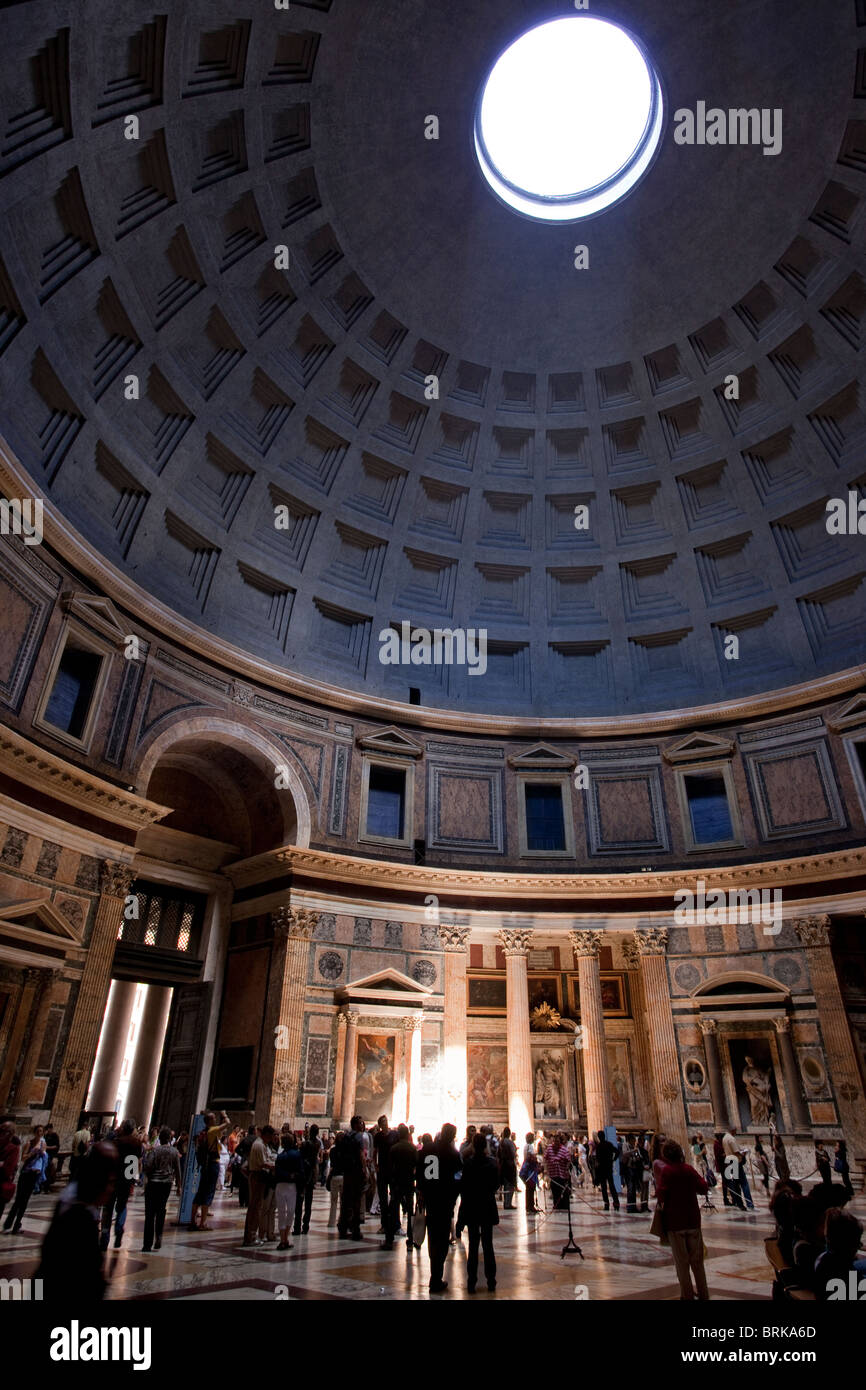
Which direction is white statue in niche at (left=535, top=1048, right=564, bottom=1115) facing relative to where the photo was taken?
toward the camera

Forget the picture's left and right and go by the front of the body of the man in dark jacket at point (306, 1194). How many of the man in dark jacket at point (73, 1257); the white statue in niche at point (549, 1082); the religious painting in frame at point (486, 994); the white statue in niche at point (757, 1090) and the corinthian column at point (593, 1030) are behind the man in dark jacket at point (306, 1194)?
1

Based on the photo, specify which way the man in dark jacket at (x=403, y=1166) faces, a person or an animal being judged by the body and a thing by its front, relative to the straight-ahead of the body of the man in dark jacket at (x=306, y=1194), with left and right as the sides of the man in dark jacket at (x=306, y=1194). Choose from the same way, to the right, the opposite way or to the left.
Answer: the same way

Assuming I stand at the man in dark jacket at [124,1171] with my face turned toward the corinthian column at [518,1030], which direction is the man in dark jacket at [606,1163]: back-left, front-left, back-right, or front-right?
front-right

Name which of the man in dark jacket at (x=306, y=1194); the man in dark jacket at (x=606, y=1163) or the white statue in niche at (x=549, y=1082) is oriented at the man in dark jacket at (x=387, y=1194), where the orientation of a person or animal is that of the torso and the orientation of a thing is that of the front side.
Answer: the white statue in niche

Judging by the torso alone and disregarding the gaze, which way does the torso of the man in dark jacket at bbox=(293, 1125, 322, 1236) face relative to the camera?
away from the camera

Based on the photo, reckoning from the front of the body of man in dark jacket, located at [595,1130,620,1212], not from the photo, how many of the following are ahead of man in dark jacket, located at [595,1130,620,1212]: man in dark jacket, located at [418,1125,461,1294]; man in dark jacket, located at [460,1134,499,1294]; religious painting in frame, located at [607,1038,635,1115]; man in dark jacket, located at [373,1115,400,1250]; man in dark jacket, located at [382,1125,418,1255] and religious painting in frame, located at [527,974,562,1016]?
2

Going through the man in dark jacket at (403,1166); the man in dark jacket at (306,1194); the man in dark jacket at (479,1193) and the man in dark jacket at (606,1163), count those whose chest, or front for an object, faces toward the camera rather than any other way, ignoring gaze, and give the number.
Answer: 0

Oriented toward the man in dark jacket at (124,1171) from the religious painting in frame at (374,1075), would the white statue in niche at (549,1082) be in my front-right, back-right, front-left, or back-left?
back-left

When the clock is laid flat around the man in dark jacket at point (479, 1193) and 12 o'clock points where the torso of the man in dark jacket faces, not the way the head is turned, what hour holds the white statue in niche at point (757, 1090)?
The white statue in niche is roughly at 1 o'clock from the man in dark jacket.

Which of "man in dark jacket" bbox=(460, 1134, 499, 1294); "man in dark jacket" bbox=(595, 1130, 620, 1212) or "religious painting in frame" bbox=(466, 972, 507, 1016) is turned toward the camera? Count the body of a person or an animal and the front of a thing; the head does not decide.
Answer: the religious painting in frame

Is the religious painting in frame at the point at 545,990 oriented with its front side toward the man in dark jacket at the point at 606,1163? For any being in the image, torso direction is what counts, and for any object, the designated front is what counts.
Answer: yes

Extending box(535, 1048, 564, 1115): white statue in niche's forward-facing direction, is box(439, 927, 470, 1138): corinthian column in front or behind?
in front

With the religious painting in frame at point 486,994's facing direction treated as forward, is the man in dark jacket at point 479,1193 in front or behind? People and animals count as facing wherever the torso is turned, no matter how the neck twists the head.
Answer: in front

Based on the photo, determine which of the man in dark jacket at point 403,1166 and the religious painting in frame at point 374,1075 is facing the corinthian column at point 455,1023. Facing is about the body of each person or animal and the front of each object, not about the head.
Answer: the man in dark jacket

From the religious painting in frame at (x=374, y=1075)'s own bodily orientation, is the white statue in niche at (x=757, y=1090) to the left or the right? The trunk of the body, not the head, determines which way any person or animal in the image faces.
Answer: on its left

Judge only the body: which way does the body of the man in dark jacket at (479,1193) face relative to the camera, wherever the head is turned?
away from the camera

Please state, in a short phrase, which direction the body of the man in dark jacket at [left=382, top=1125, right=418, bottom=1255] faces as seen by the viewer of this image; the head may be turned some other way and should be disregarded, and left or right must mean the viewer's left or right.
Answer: facing away from the viewer

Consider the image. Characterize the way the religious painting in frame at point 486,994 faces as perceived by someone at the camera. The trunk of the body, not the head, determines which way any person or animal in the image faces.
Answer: facing the viewer
